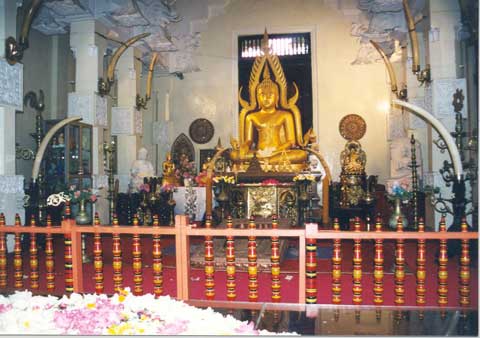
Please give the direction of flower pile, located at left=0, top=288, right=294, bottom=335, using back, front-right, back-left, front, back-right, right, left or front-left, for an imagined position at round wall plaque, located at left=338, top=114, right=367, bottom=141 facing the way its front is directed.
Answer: front

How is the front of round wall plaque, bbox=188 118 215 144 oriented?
toward the camera

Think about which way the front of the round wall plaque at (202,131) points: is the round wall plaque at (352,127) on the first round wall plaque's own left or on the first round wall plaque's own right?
on the first round wall plaque's own left

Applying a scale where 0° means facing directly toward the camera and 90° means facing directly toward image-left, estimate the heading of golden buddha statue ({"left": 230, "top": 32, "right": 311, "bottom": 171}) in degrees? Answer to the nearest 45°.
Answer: approximately 0°

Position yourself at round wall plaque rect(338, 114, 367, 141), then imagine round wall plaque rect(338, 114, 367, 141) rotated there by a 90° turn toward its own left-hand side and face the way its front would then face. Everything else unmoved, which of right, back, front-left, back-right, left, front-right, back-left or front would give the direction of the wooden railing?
right

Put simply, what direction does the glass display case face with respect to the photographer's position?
facing the viewer and to the right of the viewer

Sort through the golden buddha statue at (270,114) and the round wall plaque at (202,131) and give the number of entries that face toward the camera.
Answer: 2

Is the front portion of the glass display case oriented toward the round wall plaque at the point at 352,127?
no

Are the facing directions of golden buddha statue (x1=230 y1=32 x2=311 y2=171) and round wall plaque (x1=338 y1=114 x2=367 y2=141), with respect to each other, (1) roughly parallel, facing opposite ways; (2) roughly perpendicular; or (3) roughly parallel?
roughly parallel

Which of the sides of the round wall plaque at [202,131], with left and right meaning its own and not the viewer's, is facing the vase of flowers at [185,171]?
front

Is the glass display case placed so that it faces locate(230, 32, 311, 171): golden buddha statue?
no

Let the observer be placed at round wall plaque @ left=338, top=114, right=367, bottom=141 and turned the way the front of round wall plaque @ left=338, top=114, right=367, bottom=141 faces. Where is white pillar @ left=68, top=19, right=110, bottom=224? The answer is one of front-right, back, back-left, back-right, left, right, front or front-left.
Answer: front-right

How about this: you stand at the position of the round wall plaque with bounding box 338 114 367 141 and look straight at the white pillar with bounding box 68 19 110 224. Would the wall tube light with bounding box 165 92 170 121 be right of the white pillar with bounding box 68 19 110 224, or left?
right

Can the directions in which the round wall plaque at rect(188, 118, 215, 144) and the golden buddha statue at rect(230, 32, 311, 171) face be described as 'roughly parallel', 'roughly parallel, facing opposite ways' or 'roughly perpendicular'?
roughly parallel

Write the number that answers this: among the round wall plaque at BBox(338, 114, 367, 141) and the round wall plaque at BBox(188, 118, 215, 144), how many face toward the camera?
2

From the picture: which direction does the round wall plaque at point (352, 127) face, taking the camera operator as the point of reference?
facing the viewer
